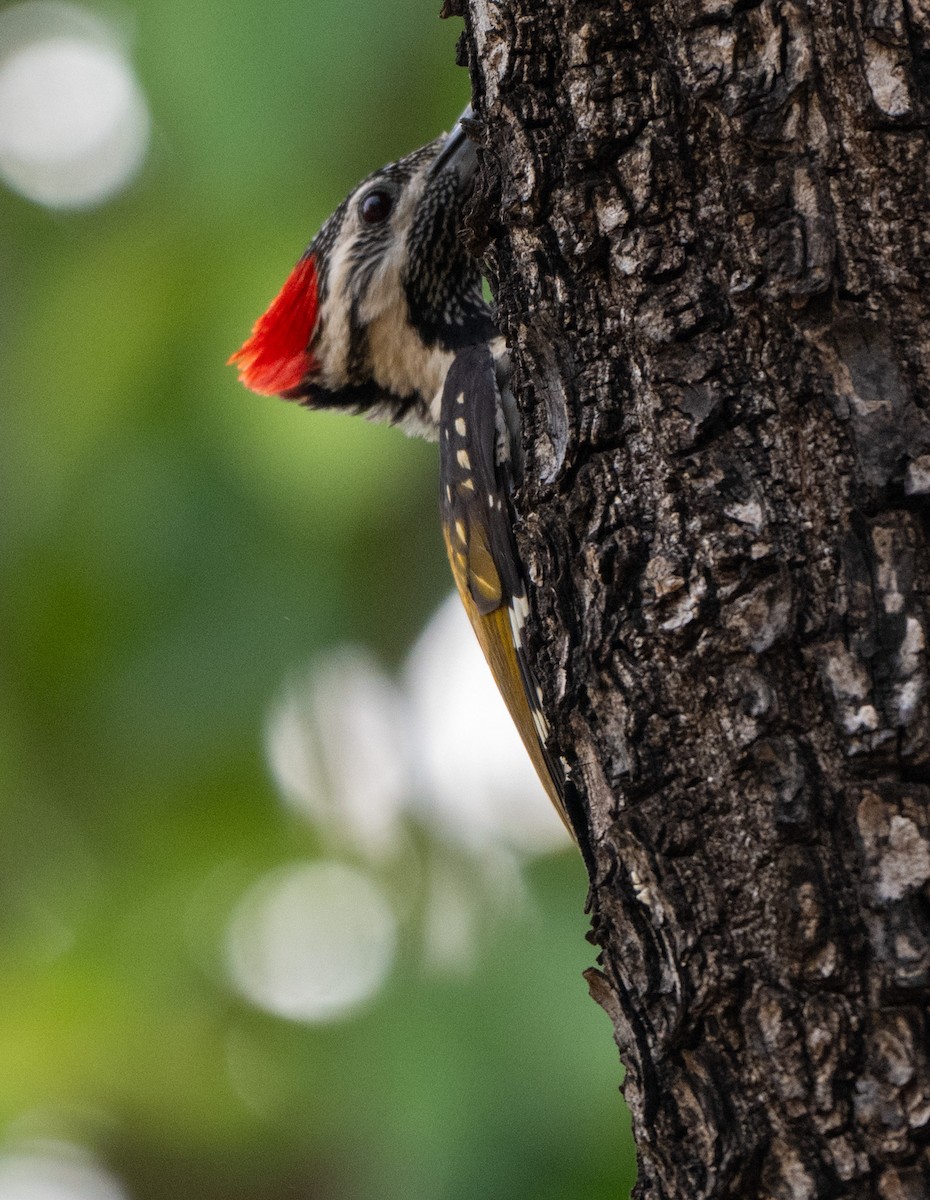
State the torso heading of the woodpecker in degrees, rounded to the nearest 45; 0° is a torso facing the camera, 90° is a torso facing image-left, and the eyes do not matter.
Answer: approximately 270°
